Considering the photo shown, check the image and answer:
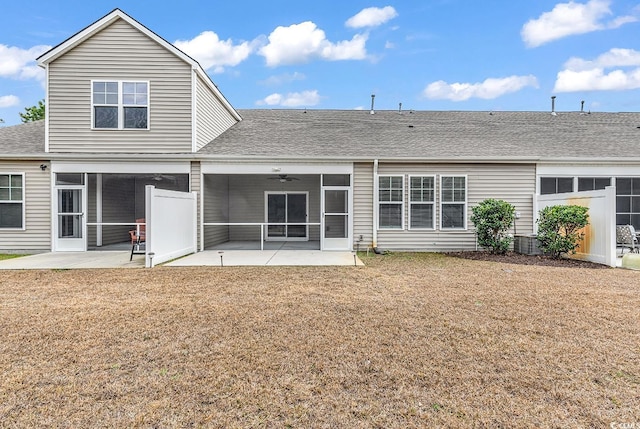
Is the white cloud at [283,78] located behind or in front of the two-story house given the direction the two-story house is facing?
in front

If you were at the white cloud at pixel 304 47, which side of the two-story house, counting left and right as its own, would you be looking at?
front

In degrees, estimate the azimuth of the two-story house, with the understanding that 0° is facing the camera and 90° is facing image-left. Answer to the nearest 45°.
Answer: approximately 180°

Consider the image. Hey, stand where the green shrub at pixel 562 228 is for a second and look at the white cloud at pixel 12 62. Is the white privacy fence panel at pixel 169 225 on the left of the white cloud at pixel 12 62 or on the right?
left

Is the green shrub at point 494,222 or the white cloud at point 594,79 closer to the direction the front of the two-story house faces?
the white cloud

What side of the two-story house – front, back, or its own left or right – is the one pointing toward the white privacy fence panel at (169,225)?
back

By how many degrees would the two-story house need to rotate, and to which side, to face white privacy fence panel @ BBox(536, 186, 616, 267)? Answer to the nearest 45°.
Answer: approximately 90° to its right

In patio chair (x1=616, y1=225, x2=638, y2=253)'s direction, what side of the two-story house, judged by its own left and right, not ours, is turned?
right

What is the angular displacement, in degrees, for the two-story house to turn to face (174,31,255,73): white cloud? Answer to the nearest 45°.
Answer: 0° — it already faces it

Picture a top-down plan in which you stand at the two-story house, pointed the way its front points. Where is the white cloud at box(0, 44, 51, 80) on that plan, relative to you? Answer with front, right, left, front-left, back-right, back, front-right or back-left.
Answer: front-left

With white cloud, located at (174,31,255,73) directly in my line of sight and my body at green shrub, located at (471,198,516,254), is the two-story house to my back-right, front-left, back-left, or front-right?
front-left
